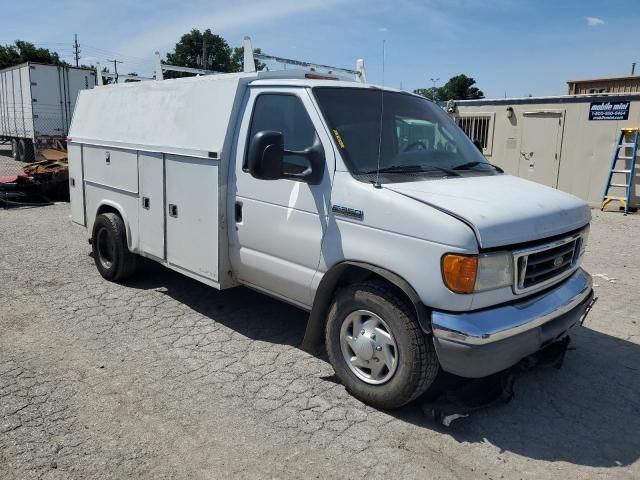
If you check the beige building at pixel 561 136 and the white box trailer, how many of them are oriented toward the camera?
1

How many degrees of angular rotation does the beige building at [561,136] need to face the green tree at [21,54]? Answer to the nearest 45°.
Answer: approximately 135° to its right

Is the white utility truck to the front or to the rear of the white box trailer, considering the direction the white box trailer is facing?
to the rear

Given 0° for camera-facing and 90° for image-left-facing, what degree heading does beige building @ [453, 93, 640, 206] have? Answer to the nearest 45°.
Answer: approximately 0°

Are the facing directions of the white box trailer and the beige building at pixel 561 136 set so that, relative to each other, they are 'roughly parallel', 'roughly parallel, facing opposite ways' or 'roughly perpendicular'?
roughly perpendicular

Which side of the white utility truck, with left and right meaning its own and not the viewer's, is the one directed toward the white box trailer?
back

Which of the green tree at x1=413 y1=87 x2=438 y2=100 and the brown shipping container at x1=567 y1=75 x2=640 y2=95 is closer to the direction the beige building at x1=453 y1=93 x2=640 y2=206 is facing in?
the green tree

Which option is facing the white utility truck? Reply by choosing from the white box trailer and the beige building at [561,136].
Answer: the beige building
